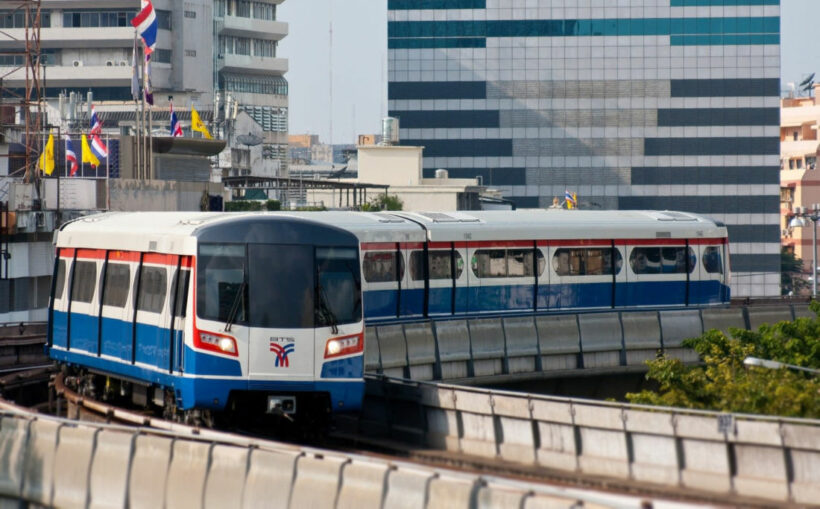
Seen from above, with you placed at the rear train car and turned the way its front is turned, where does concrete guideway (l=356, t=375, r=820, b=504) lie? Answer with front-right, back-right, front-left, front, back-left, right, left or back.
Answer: left

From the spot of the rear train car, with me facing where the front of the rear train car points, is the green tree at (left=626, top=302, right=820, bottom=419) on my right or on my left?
on my left

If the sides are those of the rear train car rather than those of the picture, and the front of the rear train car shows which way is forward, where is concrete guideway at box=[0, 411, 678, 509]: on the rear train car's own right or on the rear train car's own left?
on the rear train car's own left

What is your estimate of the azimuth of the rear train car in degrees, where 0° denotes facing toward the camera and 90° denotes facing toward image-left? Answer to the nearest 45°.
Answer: approximately 90°
